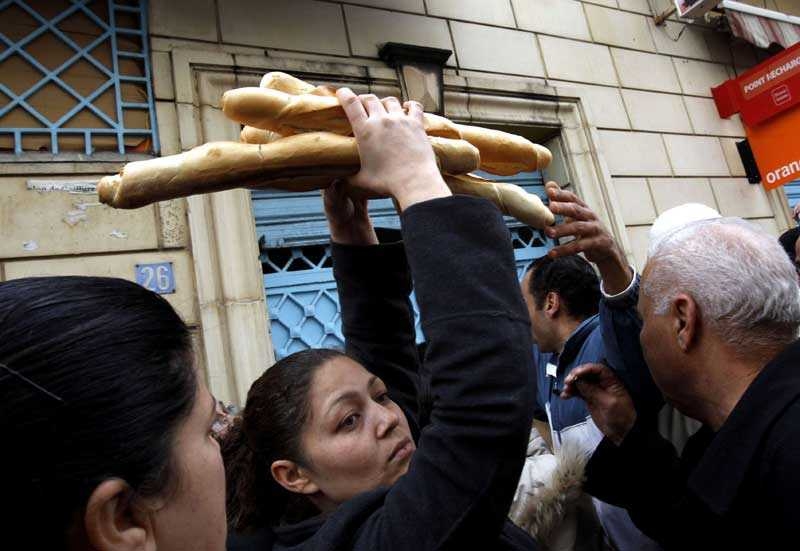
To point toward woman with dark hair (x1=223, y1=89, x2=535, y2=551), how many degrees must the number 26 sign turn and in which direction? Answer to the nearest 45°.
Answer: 0° — it already faces them

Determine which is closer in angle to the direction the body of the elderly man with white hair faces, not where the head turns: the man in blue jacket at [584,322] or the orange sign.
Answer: the man in blue jacket

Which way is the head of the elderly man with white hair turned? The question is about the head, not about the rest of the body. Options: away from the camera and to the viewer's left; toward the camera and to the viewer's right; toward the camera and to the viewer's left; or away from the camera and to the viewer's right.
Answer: away from the camera and to the viewer's left

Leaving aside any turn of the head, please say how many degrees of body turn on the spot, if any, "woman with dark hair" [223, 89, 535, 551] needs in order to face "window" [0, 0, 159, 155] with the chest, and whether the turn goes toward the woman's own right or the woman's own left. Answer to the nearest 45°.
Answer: approximately 180°

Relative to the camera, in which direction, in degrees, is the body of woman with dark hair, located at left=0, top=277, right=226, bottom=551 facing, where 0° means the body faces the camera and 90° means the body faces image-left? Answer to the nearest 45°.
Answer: approximately 225°

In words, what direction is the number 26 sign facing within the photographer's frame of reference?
facing the viewer

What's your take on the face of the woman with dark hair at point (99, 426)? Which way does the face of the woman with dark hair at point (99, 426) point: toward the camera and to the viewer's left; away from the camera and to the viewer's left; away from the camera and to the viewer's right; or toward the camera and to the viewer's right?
away from the camera and to the viewer's right

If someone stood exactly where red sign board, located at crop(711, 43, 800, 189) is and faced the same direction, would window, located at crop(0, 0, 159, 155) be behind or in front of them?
in front

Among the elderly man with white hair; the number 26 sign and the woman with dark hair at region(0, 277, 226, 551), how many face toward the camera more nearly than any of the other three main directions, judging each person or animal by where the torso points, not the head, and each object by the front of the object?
1

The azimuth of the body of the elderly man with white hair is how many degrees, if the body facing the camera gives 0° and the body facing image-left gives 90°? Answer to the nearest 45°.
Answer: approximately 135°

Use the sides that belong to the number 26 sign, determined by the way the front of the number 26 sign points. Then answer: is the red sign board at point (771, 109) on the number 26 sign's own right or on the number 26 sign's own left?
on the number 26 sign's own left

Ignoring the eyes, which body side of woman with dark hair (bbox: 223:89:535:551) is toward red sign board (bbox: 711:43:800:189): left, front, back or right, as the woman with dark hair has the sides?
left
